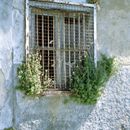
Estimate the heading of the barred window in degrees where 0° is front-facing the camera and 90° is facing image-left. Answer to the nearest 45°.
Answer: approximately 0°
